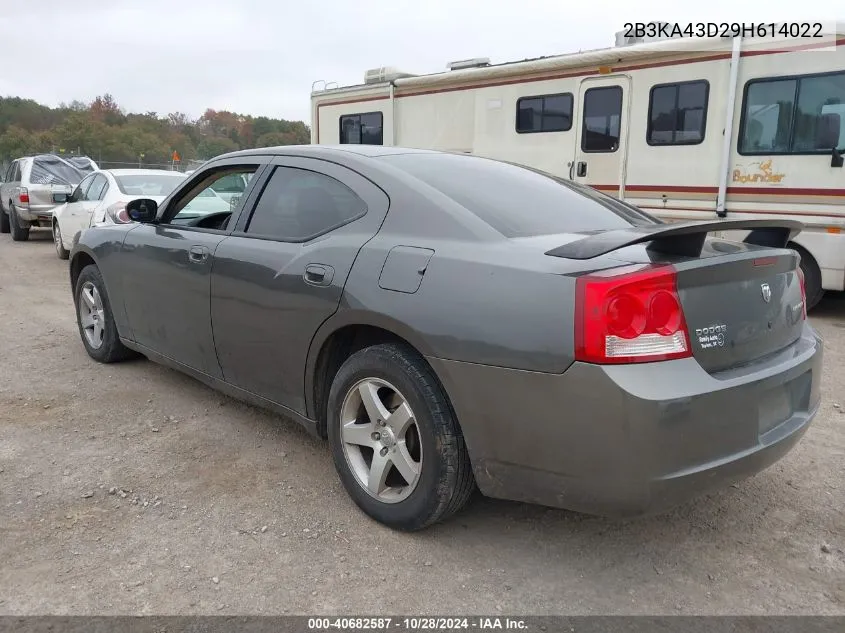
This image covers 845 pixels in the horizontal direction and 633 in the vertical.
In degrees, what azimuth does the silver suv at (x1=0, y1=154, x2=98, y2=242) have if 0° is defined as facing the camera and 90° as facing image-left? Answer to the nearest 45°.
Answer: approximately 135°

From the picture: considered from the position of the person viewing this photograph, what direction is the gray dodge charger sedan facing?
facing away from the viewer and to the left of the viewer

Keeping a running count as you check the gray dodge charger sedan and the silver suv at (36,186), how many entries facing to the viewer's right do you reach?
0

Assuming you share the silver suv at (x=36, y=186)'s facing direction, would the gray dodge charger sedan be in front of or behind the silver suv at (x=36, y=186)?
behind

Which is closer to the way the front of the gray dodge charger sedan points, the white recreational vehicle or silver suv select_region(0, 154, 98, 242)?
the silver suv

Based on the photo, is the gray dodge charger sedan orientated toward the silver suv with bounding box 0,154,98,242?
yes

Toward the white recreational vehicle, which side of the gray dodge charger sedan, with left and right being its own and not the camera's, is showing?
right
